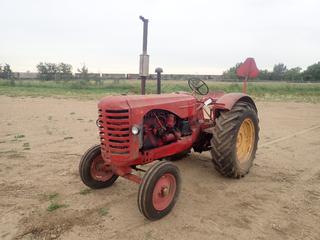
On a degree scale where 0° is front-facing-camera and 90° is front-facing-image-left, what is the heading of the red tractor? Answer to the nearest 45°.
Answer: approximately 45°

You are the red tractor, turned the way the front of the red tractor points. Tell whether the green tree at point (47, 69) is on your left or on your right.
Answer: on your right
